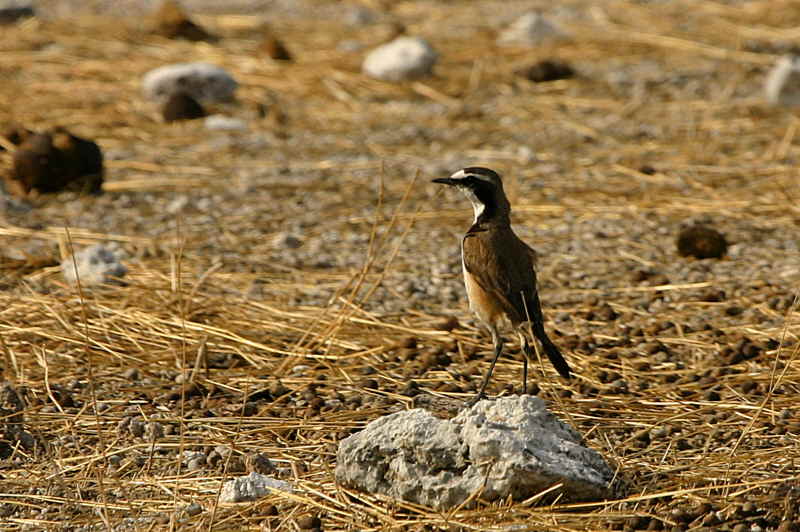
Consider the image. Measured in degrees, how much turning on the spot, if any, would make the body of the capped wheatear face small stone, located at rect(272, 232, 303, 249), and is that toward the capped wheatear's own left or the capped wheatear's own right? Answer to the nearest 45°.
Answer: approximately 45° to the capped wheatear's own right

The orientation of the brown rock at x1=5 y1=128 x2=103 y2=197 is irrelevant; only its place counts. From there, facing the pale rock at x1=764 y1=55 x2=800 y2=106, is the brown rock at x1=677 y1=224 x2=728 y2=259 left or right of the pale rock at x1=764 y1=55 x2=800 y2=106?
right

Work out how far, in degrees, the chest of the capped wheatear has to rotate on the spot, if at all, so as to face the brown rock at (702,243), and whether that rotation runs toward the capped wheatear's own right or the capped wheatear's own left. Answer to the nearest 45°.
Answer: approximately 135° to the capped wheatear's own right

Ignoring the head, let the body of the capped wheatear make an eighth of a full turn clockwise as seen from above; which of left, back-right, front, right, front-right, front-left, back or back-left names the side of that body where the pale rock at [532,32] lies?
front-right

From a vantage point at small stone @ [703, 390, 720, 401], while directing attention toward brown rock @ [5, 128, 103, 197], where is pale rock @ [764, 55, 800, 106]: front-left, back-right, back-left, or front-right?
front-right

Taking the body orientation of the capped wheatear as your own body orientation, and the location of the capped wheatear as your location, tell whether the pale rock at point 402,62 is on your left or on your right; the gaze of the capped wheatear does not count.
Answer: on your right

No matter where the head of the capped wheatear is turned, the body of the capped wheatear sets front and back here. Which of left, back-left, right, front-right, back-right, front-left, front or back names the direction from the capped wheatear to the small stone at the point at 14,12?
front-right

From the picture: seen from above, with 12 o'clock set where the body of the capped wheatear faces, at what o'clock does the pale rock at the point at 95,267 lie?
The pale rock is roughly at 1 o'clock from the capped wheatear.

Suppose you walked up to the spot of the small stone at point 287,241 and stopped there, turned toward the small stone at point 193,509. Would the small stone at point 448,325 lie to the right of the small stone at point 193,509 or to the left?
left

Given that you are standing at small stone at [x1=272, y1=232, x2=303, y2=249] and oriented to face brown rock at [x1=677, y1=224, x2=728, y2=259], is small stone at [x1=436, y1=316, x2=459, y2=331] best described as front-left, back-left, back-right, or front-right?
front-right

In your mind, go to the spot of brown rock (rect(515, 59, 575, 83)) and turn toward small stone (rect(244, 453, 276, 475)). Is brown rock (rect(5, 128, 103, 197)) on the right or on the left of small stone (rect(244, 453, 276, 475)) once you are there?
right

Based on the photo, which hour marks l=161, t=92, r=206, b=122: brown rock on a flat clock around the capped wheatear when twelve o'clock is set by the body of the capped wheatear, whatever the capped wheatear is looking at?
The brown rock is roughly at 2 o'clock from the capped wheatear.

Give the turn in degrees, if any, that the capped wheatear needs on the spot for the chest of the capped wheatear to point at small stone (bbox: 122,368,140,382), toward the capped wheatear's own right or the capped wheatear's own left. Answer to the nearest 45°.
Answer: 0° — it already faces it

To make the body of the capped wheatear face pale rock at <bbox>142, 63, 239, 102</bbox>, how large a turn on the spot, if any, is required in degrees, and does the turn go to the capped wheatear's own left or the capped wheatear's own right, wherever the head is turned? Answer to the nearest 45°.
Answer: approximately 45° to the capped wheatear's own right

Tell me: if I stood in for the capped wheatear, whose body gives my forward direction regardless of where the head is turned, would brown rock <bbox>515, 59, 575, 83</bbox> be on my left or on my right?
on my right

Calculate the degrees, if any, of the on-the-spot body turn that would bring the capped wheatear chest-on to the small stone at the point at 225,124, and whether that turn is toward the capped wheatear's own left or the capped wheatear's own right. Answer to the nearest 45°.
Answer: approximately 45° to the capped wheatear's own right

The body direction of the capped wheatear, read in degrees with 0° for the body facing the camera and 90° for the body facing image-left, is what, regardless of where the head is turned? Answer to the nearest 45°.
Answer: approximately 90°

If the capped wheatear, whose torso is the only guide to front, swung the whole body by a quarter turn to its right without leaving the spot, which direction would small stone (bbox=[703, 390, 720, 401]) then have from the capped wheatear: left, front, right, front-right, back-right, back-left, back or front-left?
right

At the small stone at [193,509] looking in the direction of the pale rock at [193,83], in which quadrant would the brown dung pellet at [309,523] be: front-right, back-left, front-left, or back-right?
back-right

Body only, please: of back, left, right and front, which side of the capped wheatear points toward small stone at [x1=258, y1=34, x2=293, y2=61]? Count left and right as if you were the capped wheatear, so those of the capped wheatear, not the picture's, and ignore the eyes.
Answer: right

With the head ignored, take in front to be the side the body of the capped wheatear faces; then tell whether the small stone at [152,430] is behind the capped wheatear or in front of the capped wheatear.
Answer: in front
